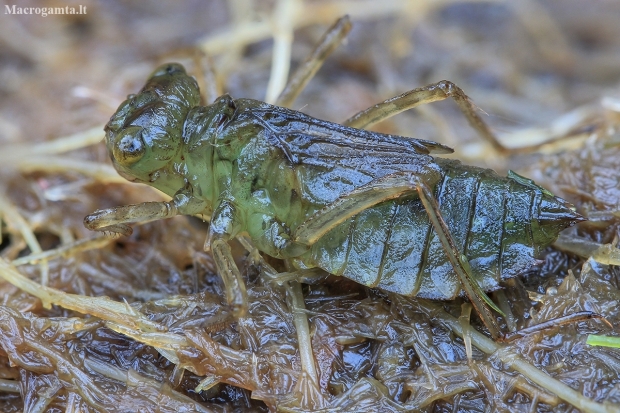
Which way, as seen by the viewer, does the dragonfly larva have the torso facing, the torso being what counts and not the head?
to the viewer's left
